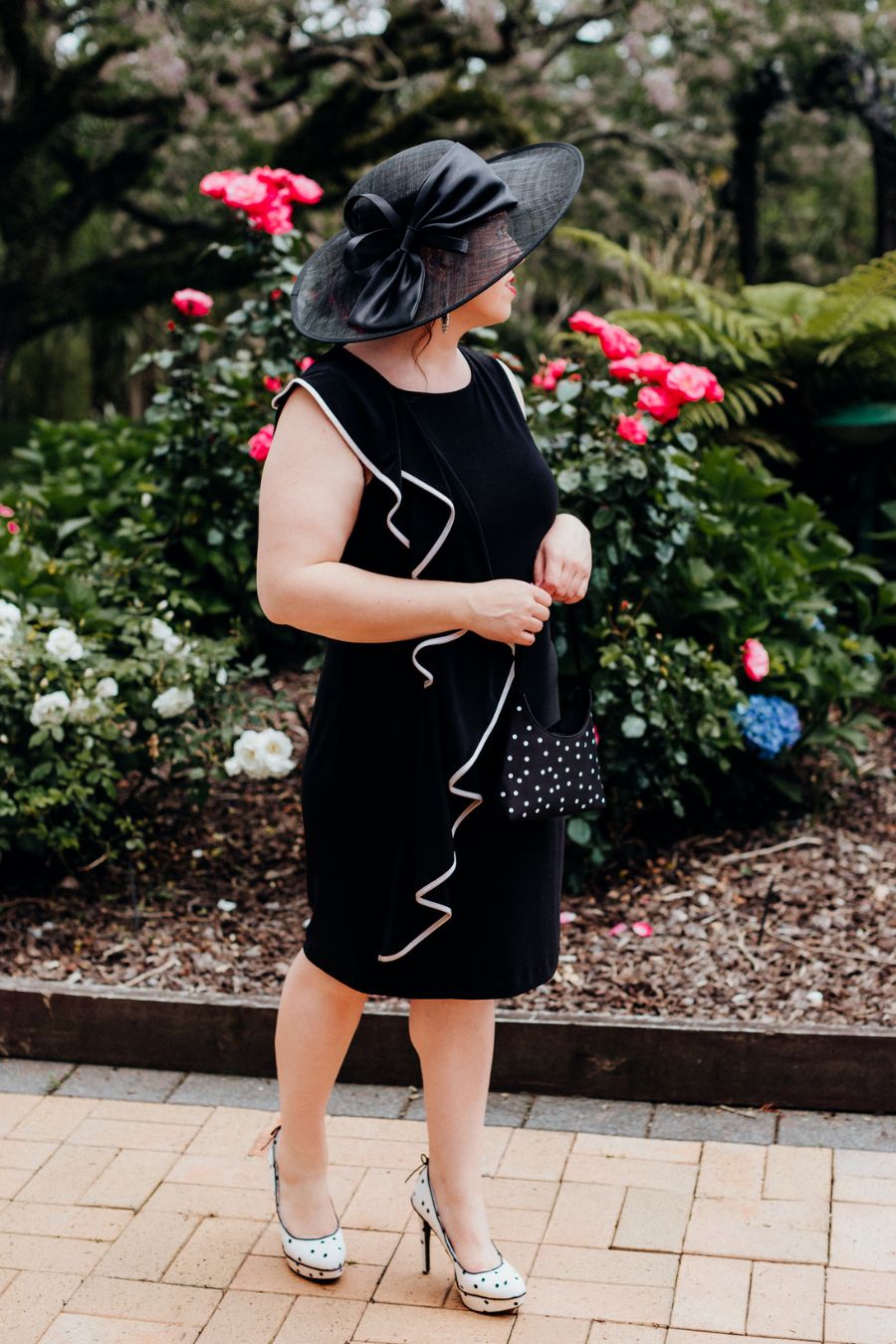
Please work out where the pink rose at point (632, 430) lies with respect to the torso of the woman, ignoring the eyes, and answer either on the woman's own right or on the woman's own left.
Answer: on the woman's own left

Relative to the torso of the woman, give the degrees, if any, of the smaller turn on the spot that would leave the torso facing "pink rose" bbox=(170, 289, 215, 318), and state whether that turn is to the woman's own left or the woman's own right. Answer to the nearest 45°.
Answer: approximately 135° to the woman's own left

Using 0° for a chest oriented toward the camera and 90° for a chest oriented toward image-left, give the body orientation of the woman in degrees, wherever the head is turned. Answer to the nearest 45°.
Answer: approximately 315°

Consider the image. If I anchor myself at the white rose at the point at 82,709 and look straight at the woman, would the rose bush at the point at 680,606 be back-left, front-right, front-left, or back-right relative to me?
front-left

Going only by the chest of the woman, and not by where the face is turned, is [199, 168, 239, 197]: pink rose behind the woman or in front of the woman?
behind

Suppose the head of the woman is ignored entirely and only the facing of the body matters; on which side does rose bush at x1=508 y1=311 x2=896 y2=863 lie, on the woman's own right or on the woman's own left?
on the woman's own left

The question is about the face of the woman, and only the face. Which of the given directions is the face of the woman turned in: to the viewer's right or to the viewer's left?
to the viewer's right

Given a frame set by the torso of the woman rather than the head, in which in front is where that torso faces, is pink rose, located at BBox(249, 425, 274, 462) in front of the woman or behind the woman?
behind

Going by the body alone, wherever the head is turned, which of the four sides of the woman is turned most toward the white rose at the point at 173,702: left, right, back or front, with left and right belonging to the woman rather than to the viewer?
back

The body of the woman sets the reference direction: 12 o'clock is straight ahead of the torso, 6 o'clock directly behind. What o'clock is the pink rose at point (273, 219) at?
The pink rose is roughly at 7 o'clock from the woman.

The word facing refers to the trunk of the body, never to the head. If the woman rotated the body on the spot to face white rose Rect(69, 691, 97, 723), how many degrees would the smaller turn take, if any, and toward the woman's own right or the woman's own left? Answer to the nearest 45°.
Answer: approximately 180°
